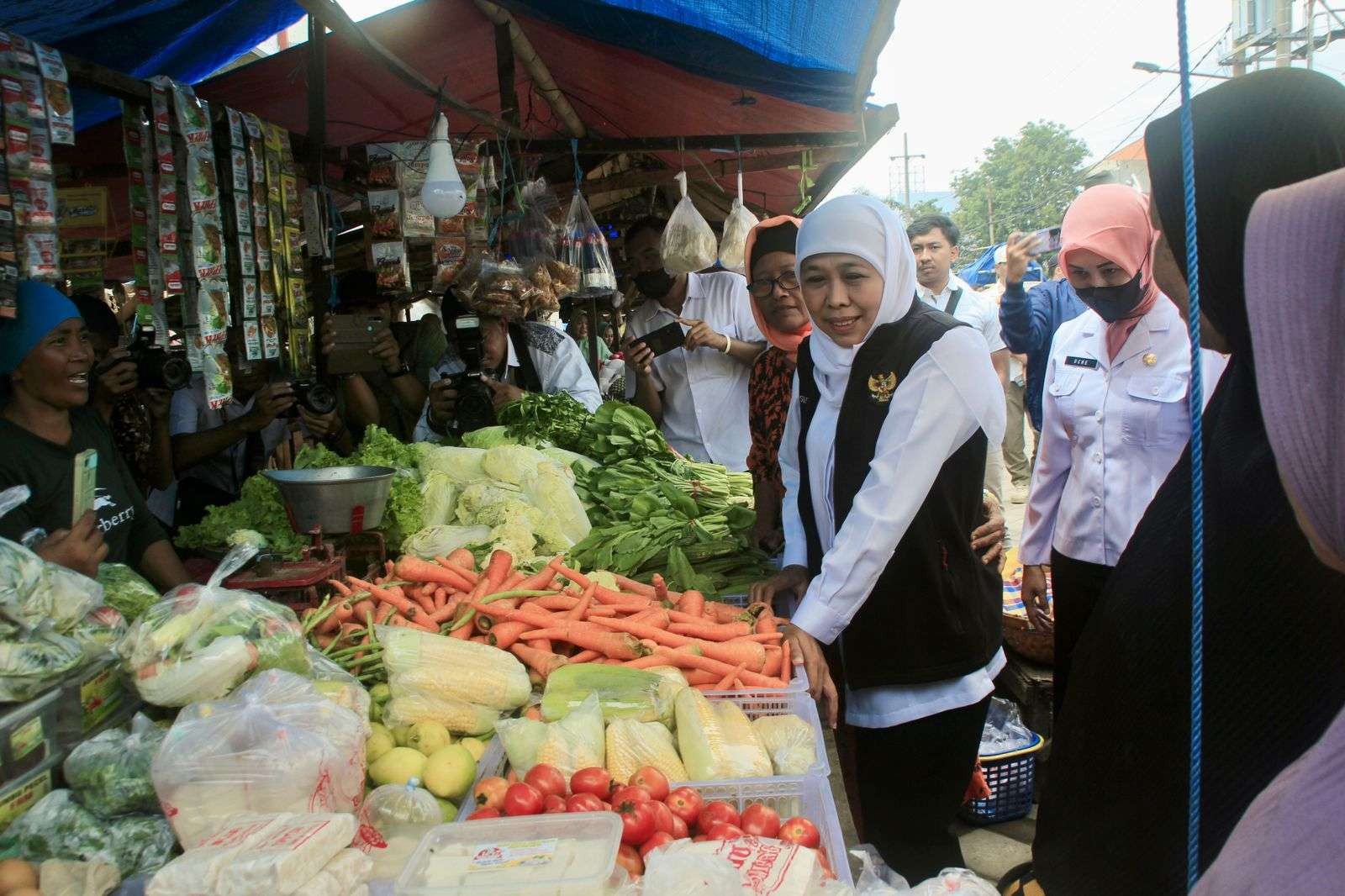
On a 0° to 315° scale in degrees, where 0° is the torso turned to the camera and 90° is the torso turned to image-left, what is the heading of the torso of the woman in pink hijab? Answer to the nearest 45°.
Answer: approximately 45°

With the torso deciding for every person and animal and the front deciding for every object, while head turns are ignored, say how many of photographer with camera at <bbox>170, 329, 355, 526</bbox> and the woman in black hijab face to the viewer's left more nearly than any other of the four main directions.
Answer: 1

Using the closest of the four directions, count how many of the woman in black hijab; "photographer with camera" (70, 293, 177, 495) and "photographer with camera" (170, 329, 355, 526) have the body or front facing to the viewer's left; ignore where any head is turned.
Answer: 1

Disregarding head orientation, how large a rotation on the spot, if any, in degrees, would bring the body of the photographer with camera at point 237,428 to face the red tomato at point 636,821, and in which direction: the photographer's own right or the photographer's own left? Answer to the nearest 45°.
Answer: approximately 45° to the photographer's own right

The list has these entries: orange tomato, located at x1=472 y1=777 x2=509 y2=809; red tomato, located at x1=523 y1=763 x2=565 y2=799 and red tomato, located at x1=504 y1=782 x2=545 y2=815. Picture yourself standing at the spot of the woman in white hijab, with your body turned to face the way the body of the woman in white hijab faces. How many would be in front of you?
3

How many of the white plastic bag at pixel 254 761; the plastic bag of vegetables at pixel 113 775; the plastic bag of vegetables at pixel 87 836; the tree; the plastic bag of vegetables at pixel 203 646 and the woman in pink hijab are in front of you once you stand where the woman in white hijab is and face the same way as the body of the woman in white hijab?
4

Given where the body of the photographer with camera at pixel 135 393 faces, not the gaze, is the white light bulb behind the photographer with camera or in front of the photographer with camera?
in front

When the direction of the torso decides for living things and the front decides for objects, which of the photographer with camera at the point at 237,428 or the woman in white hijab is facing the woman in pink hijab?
the photographer with camera

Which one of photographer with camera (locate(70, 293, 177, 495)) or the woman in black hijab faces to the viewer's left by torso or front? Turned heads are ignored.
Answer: the woman in black hijab

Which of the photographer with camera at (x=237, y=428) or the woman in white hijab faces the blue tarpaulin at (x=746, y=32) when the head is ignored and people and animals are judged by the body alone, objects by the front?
the photographer with camera

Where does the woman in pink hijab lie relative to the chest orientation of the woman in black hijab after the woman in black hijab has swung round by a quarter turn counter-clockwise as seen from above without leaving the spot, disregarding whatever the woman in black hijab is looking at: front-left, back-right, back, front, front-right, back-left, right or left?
back

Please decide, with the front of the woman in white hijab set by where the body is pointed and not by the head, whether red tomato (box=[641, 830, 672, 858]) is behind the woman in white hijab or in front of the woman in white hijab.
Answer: in front

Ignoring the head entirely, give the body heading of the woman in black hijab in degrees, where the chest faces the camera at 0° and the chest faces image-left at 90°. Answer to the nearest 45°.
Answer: approximately 90°
